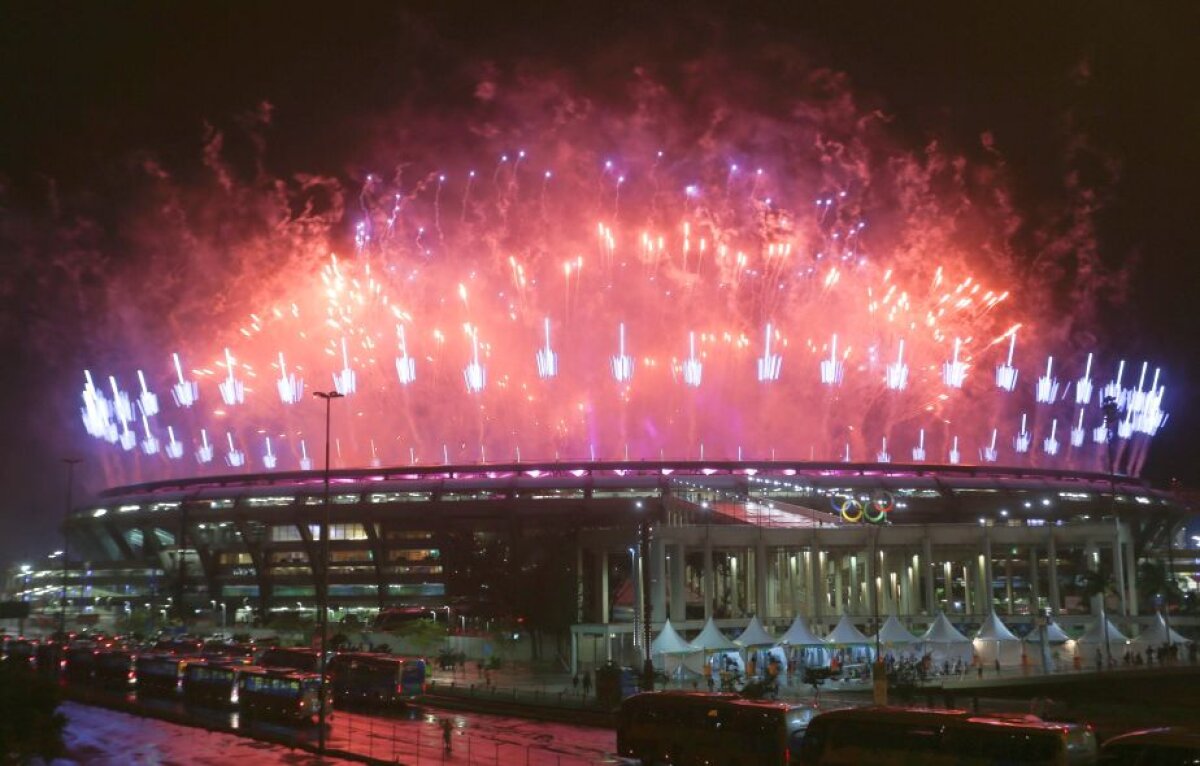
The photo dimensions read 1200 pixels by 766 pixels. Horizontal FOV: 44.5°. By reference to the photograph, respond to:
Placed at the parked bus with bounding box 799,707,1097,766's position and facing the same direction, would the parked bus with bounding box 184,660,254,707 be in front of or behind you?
behind

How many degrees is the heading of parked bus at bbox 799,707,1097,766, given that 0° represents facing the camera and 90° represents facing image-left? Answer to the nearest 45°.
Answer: approximately 270°

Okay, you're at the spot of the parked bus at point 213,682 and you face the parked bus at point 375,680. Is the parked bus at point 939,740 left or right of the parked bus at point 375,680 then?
right
